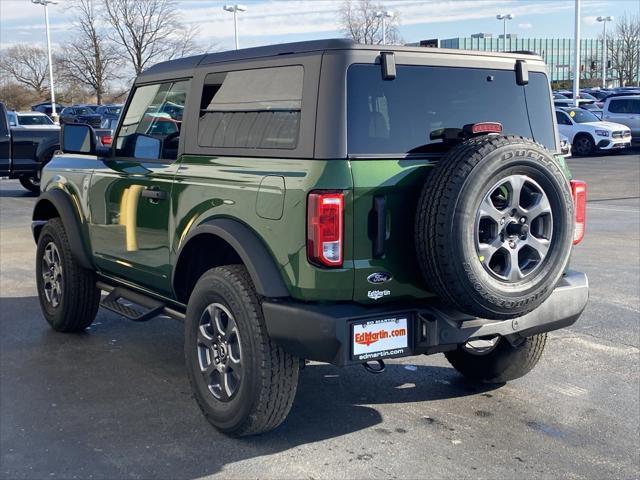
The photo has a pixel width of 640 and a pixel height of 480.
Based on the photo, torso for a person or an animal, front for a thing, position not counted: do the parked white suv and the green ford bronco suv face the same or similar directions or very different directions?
very different directions

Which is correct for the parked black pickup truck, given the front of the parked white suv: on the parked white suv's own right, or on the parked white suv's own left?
on the parked white suv's own right

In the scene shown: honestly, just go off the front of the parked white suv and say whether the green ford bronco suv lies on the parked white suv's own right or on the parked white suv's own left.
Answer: on the parked white suv's own right

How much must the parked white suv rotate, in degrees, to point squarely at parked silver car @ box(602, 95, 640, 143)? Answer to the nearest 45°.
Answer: approximately 90° to its left

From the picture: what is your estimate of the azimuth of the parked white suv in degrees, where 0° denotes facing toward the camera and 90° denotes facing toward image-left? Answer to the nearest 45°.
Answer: approximately 315°

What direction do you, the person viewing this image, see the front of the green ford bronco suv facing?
facing away from the viewer and to the left of the viewer

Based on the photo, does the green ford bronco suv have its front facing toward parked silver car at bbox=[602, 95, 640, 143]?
no

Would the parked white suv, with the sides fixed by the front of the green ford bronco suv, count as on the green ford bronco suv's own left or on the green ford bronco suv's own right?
on the green ford bronco suv's own right

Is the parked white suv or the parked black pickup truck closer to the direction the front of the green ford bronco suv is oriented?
the parked black pickup truck

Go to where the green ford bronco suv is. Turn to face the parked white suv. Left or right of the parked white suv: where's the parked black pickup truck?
left
